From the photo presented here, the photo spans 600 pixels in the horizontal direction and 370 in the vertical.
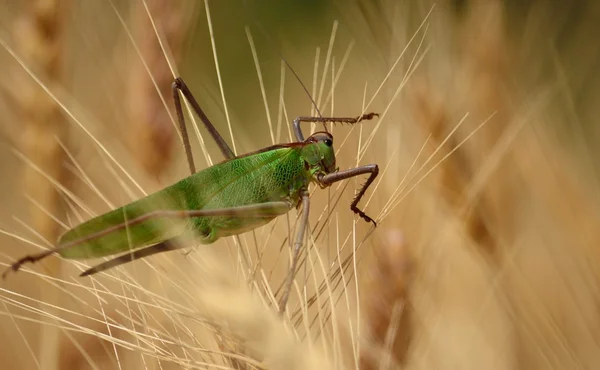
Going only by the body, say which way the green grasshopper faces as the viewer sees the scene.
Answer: to the viewer's right
